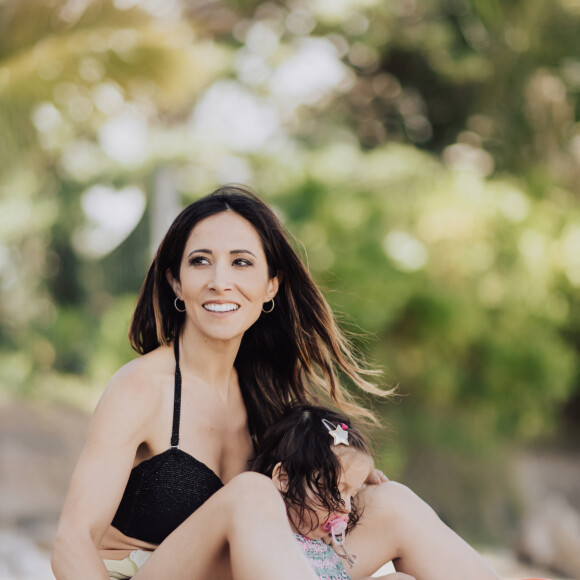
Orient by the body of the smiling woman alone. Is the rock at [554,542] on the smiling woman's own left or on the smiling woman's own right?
on the smiling woman's own left

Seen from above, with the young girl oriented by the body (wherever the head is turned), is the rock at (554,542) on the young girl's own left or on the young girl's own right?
on the young girl's own left
